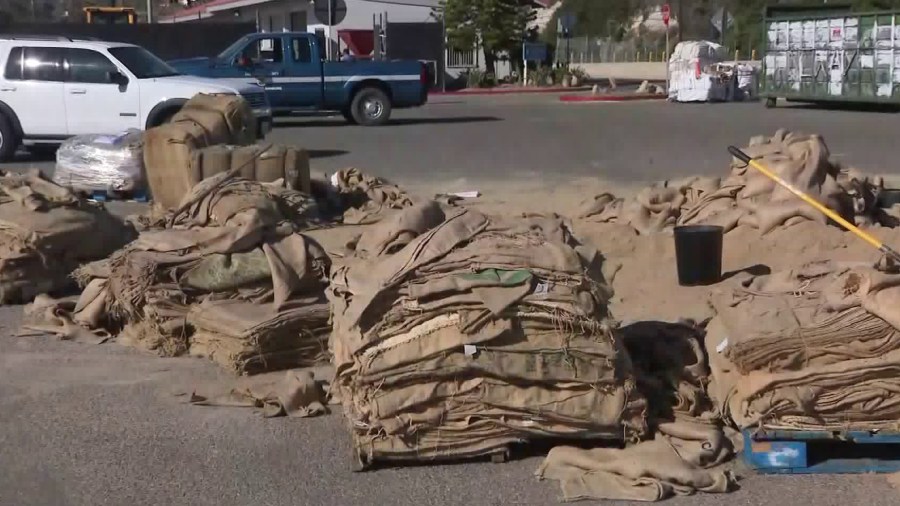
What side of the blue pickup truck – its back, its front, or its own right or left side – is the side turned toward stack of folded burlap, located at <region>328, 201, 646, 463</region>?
left

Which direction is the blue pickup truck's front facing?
to the viewer's left

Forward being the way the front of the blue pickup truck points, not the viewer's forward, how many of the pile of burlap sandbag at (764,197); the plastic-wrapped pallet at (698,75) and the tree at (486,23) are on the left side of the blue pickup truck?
1

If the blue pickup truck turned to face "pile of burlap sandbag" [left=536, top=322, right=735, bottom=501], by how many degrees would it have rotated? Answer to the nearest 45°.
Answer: approximately 90° to its left

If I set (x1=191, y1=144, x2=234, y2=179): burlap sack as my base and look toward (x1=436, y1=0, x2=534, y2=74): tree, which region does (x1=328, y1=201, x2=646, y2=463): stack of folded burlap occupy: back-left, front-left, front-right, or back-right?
back-right

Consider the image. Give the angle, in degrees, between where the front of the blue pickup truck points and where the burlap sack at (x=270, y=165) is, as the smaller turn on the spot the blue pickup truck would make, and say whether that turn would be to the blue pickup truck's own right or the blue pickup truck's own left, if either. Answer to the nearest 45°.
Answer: approximately 90° to the blue pickup truck's own left

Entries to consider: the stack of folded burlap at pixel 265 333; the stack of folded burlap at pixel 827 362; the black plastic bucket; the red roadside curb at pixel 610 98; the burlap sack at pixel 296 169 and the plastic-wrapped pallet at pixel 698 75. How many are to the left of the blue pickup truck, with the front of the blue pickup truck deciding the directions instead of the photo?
4

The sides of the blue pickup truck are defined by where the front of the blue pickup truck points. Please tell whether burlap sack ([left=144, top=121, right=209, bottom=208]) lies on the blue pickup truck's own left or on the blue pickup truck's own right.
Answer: on the blue pickup truck's own left

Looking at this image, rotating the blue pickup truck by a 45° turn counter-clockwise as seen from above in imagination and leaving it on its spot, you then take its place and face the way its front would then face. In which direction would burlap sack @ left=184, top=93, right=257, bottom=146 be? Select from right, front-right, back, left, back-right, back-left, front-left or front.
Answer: front-left

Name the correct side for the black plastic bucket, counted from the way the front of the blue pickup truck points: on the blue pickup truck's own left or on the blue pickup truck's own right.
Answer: on the blue pickup truck's own left

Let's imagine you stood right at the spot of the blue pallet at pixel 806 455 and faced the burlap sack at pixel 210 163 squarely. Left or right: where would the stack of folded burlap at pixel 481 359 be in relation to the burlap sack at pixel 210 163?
left

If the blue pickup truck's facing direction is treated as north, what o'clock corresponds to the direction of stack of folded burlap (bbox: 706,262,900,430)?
The stack of folded burlap is roughly at 9 o'clock from the blue pickup truck.

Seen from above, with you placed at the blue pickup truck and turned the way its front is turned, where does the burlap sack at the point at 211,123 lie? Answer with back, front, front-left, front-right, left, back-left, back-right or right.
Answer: left

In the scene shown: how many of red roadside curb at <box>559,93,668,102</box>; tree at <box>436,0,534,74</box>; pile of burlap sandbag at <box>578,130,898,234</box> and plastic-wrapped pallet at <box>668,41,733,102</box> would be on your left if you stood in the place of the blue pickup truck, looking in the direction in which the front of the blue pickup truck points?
1
